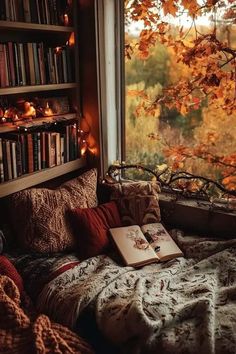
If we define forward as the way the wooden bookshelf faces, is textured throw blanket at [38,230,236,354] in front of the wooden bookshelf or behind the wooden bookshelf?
in front

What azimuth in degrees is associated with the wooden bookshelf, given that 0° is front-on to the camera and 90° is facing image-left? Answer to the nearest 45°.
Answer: approximately 315°

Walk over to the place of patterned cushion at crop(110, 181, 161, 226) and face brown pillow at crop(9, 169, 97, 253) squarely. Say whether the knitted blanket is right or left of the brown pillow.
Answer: left

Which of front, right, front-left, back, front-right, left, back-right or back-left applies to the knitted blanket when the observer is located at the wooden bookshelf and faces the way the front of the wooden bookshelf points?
front-right

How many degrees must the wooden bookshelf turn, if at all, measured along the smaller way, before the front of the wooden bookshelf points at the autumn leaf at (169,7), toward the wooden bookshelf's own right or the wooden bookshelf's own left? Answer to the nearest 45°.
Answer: approximately 45° to the wooden bookshelf's own left
